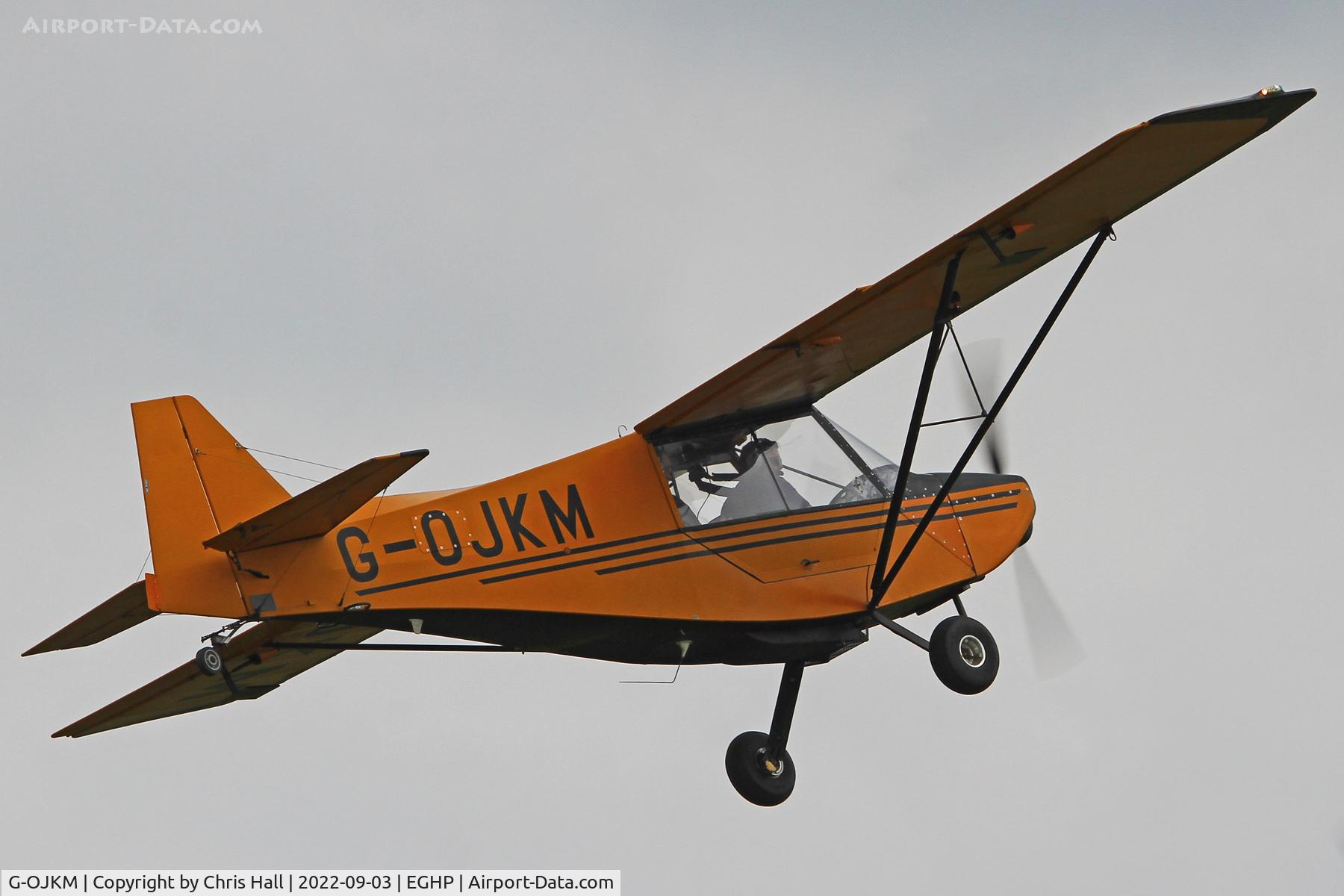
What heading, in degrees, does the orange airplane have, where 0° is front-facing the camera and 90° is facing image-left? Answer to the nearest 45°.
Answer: approximately 225°
